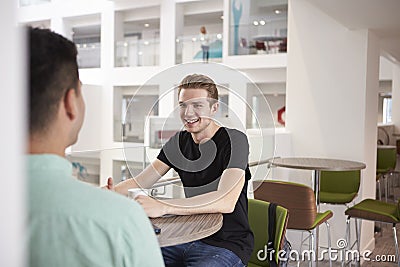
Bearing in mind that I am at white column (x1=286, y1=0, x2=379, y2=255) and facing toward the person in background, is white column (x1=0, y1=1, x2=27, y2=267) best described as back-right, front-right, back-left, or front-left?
back-left

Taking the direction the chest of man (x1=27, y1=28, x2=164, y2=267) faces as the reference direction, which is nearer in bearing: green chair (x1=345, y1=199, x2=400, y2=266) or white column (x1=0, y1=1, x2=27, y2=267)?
the green chair

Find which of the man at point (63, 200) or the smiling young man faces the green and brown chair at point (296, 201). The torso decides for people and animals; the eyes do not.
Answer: the man

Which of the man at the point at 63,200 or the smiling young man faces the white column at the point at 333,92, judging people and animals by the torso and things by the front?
the man

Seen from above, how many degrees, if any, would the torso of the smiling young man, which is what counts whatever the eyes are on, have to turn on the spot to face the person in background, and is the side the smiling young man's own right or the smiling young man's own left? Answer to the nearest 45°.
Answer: approximately 135° to the smiling young man's own right

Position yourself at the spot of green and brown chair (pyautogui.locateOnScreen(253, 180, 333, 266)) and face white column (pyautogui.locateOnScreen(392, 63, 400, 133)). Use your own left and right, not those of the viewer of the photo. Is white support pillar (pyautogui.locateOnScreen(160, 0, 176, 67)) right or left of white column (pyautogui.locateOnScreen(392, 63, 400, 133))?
left

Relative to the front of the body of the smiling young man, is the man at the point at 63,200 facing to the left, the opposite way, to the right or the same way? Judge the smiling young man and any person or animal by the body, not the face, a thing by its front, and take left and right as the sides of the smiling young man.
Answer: the opposite way

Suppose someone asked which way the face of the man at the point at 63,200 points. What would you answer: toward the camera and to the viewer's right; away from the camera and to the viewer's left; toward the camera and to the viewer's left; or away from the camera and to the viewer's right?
away from the camera and to the viewer's right

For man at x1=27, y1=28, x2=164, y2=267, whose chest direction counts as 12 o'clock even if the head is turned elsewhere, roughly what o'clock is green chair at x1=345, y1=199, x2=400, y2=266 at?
The green chair is roughly at 12 o'clock from the man.

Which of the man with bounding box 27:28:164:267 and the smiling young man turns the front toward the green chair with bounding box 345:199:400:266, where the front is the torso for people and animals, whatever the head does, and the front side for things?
the man

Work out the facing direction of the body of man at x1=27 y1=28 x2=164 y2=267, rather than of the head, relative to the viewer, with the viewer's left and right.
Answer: facing away from the viewer and to the right of the viewer

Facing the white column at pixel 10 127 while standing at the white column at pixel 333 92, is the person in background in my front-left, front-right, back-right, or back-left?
back-right

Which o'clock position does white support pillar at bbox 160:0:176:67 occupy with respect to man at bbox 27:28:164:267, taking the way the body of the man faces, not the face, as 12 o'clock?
The white support pillar is roughly at 11 o'clock from the man.
